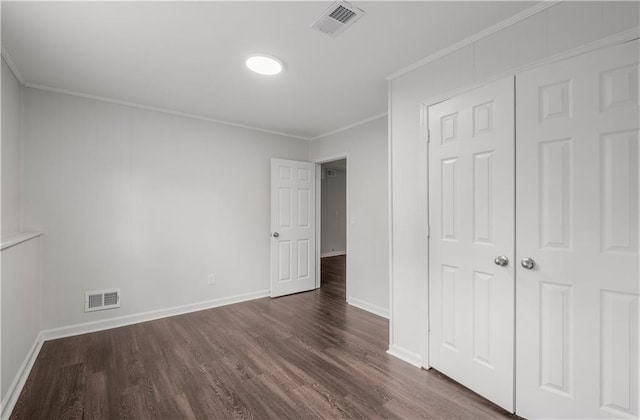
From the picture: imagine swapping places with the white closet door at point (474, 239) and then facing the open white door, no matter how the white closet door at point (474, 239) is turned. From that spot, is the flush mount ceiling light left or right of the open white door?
left

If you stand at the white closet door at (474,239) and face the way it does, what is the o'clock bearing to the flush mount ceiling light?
The flush mount ceiling light is roughly at 1 o'clock from the white closet door.

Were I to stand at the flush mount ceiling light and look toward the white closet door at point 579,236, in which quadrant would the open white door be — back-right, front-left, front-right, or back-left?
back-left

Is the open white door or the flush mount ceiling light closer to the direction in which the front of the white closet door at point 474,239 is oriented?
the flush mount ceiling light

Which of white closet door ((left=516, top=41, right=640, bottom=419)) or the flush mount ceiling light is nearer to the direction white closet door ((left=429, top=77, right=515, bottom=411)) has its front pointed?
the flush mount ceiling light

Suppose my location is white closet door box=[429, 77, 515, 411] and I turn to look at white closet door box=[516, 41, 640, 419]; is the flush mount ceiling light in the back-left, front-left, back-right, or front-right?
back-right

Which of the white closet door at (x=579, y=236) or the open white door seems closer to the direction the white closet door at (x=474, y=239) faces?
the open white door

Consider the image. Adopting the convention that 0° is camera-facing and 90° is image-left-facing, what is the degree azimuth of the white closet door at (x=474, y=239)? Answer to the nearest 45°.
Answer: approximately 45°

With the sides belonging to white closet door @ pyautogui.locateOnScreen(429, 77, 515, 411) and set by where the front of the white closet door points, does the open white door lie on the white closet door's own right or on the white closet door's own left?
on the white closet door's own right

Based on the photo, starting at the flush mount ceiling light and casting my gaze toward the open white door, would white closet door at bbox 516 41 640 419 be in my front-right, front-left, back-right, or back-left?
back-right
